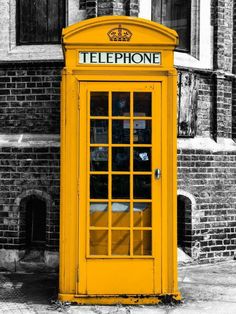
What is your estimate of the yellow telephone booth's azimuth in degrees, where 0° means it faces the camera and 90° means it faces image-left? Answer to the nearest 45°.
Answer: approximately 0°

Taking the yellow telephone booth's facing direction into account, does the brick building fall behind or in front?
behind
